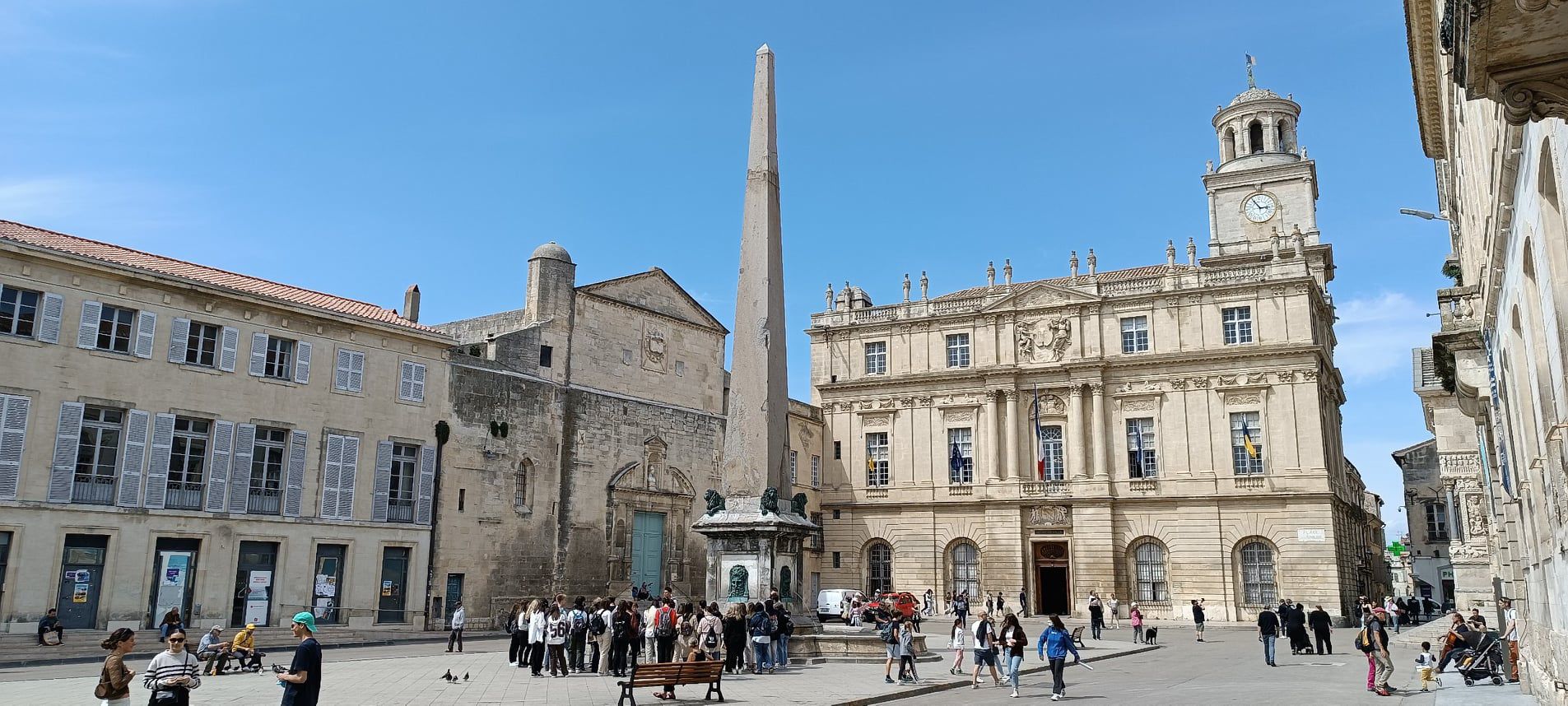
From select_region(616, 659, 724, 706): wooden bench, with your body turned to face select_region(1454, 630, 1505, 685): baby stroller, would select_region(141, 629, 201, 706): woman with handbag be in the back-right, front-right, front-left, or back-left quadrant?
back-right

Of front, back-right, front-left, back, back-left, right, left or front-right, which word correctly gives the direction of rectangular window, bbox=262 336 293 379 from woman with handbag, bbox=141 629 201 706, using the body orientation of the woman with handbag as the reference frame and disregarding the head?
back

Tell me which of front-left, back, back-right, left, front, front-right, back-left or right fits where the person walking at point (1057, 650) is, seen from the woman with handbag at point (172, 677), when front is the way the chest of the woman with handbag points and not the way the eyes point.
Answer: left

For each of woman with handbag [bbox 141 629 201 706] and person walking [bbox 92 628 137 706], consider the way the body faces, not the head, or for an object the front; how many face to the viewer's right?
1

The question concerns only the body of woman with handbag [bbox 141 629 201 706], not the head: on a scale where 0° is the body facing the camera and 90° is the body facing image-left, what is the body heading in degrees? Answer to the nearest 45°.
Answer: approximately 0°

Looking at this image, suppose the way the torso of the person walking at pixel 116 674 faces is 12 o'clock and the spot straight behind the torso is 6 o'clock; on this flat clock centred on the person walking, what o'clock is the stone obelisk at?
The stone obelisk is roughly at 11 o'clock from the person walking.

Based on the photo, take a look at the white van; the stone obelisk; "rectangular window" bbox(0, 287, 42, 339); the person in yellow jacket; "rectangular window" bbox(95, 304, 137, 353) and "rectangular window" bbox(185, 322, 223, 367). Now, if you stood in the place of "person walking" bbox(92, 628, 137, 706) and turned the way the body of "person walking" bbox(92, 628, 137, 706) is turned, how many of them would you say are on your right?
0

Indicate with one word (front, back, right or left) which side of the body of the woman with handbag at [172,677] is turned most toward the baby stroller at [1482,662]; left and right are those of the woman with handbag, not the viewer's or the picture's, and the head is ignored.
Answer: left

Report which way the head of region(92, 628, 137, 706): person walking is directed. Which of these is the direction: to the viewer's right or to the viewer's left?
to the viewer's right

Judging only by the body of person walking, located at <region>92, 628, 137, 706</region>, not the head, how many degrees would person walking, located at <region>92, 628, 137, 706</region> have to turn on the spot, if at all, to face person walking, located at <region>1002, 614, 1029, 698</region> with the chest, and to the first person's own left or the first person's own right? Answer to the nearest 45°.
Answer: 0° — they already face them

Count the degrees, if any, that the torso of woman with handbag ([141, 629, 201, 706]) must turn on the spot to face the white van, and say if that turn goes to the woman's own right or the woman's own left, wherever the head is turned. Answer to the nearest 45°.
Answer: approximately 135° to the woman's own left

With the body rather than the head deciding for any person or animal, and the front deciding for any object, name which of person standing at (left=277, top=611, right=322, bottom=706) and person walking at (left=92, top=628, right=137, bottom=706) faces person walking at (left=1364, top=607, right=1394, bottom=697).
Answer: person walking at (left=92, top=628, right=137, bottom=706)

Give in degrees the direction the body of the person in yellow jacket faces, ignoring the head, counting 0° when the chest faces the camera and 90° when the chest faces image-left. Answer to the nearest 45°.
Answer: approximately 315°

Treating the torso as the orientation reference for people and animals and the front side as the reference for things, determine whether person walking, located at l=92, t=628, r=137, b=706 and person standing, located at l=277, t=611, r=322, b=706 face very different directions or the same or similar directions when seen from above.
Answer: very different directions

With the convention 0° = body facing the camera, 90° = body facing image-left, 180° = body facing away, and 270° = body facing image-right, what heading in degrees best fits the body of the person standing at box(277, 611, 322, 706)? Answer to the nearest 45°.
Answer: approximately 90°
